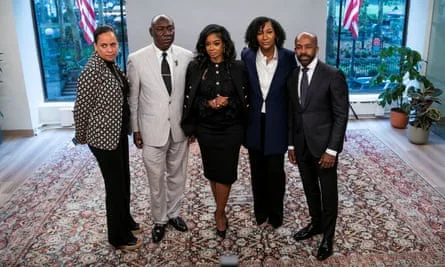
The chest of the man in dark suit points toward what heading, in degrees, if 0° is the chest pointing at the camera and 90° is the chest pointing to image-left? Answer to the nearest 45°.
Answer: approximately 45°

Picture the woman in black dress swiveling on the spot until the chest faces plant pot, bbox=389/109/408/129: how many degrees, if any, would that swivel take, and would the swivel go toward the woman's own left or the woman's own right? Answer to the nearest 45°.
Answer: approximately 135° to the woman's own left

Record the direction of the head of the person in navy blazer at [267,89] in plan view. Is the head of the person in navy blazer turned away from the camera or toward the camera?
toward the camera

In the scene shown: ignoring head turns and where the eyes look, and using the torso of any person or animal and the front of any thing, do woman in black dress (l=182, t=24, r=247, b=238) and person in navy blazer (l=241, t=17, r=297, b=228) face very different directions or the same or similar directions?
same or similar directions

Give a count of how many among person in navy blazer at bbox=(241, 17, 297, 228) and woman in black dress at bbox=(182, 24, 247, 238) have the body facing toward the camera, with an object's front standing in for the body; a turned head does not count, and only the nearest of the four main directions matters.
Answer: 2

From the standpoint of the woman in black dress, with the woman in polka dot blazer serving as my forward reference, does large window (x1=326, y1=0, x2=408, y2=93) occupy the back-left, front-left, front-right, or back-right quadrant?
back-right

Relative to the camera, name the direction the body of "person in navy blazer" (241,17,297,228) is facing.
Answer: toward the camera

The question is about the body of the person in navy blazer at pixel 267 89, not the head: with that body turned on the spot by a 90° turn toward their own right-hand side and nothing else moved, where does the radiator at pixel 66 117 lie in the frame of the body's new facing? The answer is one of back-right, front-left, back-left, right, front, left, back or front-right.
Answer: front-right

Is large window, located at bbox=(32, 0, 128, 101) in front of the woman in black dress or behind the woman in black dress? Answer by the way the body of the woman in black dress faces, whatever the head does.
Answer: behind

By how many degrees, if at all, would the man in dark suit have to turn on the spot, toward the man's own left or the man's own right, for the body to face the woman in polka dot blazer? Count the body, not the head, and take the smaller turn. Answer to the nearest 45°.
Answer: approximately 45° to the man's own right

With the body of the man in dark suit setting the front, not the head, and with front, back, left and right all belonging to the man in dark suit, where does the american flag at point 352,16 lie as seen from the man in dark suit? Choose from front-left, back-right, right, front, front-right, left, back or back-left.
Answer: back-right

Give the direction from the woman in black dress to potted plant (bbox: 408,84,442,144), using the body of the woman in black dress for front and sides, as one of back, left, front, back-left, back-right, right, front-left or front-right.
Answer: back-left

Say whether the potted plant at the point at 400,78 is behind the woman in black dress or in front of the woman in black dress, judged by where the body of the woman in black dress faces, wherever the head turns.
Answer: behind

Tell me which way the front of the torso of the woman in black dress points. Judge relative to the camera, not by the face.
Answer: toward the camera

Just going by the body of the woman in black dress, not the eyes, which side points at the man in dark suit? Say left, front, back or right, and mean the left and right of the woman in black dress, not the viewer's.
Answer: left

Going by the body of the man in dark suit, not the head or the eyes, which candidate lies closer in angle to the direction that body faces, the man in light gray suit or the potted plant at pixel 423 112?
the man in light gray suit
